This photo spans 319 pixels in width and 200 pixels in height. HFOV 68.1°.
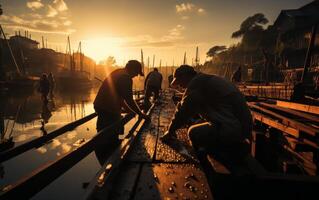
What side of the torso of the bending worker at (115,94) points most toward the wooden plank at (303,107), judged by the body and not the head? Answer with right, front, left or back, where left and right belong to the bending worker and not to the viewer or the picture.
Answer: front

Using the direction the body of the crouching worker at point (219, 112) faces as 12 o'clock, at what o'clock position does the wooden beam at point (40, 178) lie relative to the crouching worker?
The wooden beam is roughly at 11 o'clock from the crouching worker.

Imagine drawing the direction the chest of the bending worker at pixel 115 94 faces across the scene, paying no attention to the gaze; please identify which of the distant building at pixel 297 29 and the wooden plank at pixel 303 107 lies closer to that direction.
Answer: the wooden plank

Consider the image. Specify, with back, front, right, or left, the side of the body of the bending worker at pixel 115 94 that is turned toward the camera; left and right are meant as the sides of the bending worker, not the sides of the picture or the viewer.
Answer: right

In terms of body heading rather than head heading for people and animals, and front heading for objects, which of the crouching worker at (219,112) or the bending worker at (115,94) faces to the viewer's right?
the bending worker at (115,94)

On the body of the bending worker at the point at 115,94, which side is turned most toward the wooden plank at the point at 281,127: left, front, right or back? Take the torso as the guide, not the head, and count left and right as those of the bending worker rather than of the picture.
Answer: front

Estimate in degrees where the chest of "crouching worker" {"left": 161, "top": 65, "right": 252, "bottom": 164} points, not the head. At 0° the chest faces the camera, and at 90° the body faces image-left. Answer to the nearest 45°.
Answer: approximately 90°

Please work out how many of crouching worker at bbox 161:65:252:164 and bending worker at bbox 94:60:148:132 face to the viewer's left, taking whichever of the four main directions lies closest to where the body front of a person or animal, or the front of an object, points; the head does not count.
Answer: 1

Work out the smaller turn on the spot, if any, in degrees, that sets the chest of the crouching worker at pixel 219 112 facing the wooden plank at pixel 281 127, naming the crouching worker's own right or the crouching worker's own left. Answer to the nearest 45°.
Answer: approximately 135° to the crouching worker's own right

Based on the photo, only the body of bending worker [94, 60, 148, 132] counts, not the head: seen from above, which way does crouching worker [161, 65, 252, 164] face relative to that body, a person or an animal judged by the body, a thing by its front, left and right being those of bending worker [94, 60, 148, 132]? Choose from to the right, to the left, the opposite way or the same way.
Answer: the opposite way

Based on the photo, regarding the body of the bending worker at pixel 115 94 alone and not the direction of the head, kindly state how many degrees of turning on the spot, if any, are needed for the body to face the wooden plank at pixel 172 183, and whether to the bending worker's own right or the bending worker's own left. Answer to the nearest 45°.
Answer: approximately 90° to the bending worker's own right

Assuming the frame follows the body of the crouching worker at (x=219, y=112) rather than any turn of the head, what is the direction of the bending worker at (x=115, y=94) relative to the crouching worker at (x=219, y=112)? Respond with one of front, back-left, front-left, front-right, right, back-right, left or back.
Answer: front-right

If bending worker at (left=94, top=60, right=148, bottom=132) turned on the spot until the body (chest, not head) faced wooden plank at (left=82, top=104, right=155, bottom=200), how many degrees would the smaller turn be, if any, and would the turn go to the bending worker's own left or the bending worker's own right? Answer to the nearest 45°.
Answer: approximately 90° to the bending worker's own right

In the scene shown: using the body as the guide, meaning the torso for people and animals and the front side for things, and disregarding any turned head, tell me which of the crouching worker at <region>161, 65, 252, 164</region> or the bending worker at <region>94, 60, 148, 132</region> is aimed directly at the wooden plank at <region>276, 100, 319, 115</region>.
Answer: the bending worker at <region>94, 60, 148, 132</region>
